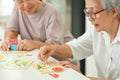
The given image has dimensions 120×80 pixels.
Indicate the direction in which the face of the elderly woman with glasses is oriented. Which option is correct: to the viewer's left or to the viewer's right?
to the viewer's left
